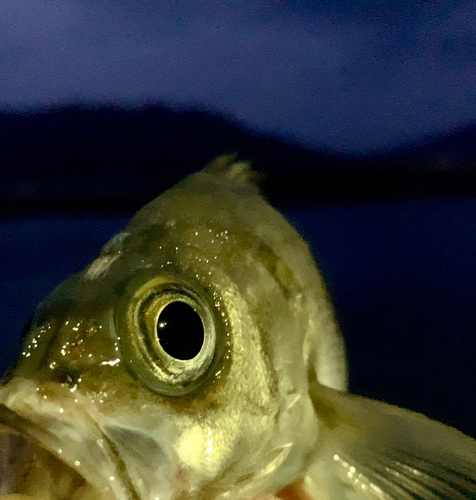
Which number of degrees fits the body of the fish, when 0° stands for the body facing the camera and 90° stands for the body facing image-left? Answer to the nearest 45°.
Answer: approximately 45°
